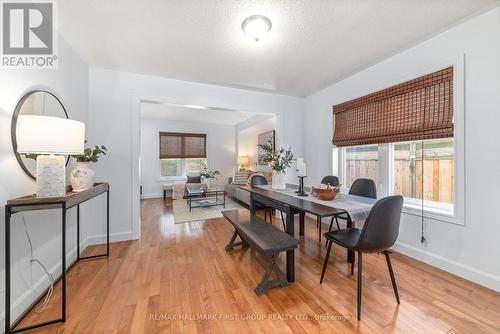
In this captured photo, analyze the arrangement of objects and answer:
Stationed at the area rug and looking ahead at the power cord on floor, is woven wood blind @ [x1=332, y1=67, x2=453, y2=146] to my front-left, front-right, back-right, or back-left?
front-left

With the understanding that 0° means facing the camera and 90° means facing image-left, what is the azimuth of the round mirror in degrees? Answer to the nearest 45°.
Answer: approximately 315°

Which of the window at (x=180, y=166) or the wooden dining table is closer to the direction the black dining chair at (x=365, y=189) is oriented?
the wooden dining table

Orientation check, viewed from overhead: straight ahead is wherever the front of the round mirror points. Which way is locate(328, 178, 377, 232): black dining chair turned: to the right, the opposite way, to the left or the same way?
the opposite way

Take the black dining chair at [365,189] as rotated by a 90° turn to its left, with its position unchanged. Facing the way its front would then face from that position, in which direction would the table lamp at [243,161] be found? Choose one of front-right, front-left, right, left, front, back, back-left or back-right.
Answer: back

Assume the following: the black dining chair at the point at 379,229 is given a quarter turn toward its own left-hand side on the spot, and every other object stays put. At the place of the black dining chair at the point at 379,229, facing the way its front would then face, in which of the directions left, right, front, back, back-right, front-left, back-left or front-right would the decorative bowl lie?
right

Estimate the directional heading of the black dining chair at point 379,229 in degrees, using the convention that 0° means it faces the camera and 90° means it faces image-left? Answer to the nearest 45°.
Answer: approximately 135°

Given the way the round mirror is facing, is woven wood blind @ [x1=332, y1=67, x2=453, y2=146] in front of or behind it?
in front

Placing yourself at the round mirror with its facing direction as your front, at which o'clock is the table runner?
The table runner is roughly at 12 o'clock from the round mirror.

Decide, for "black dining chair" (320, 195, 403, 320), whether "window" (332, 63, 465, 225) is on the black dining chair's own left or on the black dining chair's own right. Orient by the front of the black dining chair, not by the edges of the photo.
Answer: on the black dining chair's own right

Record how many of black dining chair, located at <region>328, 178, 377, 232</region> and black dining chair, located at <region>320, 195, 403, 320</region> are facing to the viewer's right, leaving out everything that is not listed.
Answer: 0

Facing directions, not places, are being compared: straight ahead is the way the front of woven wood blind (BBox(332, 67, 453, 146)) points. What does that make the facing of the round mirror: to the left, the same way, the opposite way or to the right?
the opposite way

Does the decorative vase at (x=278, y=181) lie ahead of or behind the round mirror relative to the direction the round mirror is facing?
ahead

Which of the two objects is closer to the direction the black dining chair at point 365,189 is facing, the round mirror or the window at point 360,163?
the round mirror

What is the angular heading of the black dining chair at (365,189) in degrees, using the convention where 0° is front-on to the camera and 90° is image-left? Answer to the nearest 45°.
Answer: approximately 45°
